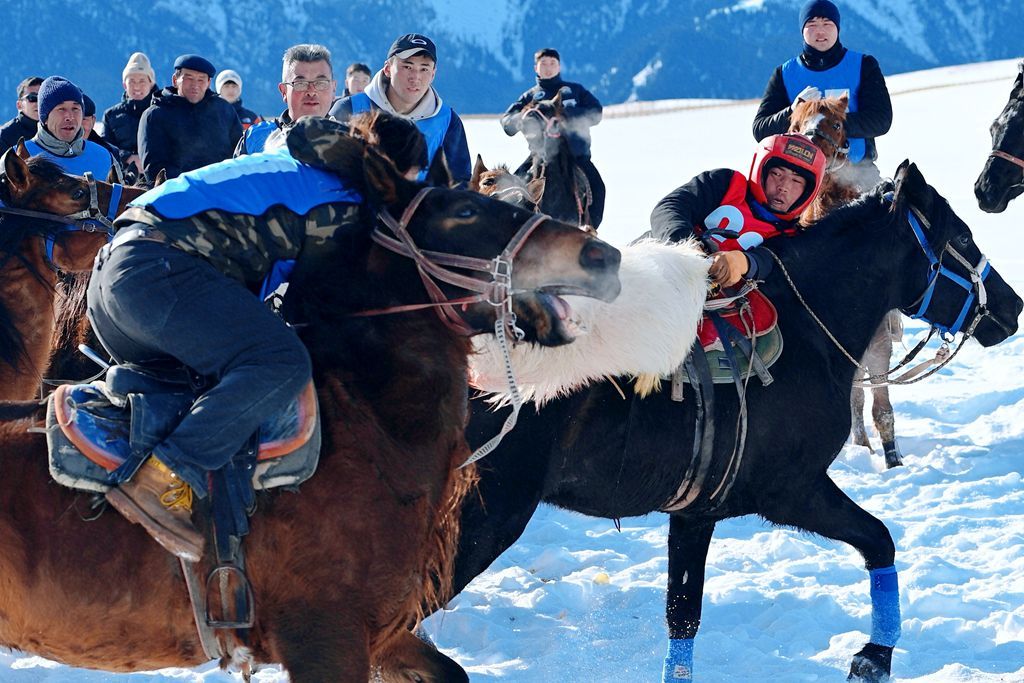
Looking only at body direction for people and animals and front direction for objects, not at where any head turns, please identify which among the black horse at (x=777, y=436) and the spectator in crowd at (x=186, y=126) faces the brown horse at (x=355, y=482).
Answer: the spectator in crowd

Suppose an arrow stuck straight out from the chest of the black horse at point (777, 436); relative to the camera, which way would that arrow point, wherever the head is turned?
to the viewer's right

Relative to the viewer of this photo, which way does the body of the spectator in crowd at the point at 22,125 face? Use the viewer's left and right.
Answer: facing the viewer and to the right of the viewer

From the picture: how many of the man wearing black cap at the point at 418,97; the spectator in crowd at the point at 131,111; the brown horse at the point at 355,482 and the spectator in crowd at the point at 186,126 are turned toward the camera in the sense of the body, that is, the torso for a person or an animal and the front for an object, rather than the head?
3

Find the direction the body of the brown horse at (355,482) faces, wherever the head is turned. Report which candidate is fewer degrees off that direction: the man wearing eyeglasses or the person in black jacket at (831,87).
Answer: the person in black jacket

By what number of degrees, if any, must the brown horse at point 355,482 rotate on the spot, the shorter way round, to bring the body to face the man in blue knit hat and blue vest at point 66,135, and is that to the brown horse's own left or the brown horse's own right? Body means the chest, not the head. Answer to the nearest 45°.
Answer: approximately 135° to the brown horse's own left

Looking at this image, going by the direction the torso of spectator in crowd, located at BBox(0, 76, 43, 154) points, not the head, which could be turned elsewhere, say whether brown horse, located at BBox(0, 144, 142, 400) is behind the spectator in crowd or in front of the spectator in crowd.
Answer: in front

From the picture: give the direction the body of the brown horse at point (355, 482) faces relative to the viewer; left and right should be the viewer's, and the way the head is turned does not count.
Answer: facing to the right of the viewer
